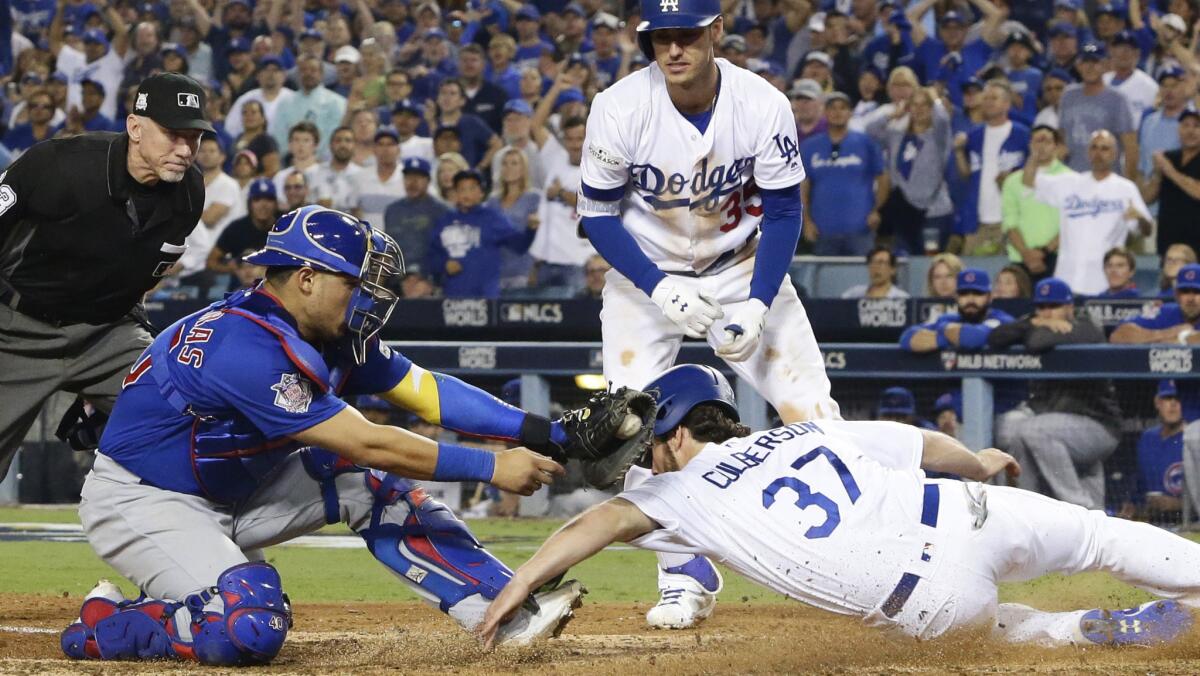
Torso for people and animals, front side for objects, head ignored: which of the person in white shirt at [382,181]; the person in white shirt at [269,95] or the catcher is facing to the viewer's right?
the catcher

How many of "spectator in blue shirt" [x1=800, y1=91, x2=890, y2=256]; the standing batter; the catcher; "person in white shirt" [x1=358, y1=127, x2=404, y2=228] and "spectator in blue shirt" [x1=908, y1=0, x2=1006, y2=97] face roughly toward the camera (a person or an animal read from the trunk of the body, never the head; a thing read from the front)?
4

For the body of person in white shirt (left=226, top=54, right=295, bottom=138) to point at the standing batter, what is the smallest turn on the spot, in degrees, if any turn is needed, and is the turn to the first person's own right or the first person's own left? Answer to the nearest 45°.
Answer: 0° — they already face them

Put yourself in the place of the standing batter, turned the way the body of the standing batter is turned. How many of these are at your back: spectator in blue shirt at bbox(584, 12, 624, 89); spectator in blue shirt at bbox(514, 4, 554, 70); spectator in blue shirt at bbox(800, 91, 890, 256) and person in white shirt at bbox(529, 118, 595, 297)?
4

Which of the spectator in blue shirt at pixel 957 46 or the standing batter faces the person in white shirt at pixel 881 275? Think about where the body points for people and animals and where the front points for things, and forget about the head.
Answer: the spectator in blue shirt

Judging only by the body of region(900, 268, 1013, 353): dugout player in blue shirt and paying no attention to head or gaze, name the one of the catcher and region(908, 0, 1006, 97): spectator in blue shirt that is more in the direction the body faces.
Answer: the catcher

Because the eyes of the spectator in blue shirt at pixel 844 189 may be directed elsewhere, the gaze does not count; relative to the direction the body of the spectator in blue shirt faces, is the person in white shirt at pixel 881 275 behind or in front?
in front

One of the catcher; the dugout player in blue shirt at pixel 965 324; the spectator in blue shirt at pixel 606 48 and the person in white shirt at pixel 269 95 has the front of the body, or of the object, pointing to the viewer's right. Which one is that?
the catcher

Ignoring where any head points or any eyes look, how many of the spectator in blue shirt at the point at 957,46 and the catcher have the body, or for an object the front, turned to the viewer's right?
1

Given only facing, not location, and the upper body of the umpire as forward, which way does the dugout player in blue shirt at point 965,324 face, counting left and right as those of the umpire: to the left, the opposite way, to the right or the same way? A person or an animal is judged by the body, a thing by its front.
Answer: to the right

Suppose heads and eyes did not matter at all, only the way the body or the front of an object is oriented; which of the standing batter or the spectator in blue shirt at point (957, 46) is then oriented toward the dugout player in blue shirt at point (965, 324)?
the spectator in blue shirt at point (957, 46)

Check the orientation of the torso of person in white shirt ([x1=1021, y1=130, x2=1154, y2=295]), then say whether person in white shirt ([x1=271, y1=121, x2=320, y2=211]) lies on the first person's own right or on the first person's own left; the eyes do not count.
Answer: on the first person's own right

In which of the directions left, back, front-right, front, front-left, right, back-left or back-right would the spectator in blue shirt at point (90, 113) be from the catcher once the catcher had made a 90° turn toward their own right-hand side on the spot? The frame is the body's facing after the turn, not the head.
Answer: back

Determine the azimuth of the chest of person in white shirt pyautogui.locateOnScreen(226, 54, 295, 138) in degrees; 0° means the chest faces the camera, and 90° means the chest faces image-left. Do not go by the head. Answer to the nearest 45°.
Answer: approximately 0°
